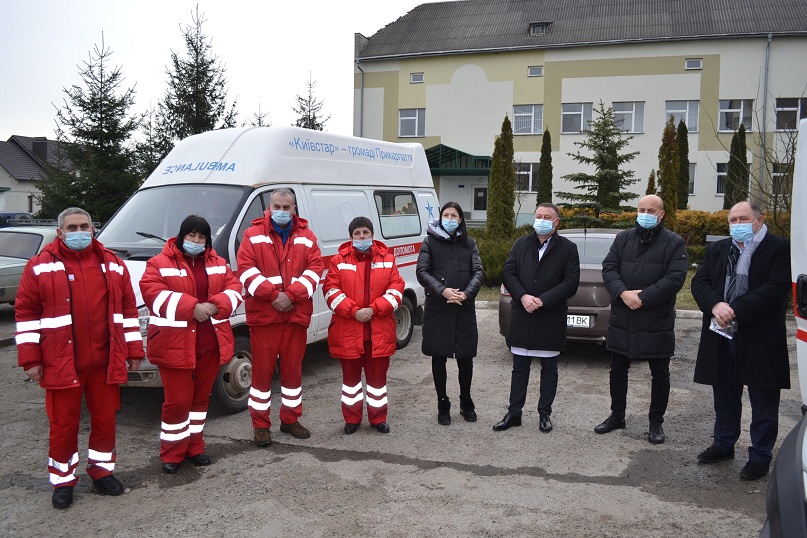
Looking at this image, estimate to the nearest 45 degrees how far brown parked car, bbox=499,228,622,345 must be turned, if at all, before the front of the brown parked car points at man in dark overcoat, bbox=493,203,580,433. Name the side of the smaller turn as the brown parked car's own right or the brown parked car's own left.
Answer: approximately 180°

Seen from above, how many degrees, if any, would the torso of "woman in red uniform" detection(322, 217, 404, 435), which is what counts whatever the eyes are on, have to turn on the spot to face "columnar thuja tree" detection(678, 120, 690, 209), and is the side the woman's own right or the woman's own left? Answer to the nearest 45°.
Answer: approximately 135° to the woman's own left

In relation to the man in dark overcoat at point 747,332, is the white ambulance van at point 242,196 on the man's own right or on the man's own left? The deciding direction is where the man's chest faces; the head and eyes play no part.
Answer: on the man's own right

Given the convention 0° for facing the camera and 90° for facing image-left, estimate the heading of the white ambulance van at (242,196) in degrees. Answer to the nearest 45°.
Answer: approximately 45°

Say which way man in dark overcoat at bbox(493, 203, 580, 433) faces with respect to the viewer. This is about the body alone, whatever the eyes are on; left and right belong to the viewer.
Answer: facing the viewer and to the left of the viewer

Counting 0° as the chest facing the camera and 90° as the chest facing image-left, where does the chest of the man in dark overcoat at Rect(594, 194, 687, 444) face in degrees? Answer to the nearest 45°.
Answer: approximately 45°

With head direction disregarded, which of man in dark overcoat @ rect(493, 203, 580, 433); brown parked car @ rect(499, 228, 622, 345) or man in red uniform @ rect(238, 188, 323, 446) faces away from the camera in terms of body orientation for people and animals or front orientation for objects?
the brown parked car

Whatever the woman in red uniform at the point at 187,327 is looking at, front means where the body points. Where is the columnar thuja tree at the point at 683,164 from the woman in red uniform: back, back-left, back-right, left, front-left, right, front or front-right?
left

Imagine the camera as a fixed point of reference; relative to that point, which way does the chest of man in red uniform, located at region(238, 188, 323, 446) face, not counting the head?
toward the camera

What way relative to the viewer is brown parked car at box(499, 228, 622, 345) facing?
away from the camera

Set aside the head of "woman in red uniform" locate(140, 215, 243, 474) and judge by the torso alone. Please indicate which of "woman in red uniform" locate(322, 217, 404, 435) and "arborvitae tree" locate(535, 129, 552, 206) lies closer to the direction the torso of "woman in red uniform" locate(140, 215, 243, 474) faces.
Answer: the woman in red uniform
